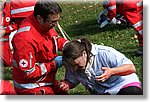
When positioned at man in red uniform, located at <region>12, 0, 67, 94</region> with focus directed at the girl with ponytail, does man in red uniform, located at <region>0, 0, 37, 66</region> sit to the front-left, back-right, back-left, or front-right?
back-left

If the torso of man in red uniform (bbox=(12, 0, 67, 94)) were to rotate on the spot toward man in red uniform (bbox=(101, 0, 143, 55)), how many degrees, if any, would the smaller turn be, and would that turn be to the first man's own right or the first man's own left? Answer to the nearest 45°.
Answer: approximately 45° to the first man's own left

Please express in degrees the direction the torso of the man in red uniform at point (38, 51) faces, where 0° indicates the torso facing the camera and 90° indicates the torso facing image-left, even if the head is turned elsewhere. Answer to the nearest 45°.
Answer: approximately 315°

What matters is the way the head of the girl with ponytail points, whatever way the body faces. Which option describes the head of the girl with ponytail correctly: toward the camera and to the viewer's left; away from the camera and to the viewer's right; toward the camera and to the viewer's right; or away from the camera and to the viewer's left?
toward the camera and to the viewer's left

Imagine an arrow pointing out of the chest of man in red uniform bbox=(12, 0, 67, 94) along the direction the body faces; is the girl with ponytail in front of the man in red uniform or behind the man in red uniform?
in front

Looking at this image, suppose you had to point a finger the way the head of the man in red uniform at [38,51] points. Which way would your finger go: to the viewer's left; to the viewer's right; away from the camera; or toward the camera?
to the viewer's right
